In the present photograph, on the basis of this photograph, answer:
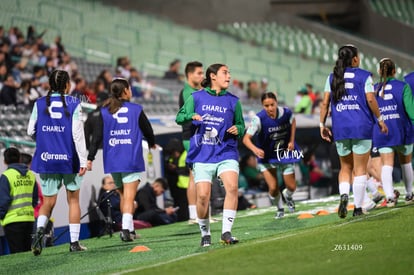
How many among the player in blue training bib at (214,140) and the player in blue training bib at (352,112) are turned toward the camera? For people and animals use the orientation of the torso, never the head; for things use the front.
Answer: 1

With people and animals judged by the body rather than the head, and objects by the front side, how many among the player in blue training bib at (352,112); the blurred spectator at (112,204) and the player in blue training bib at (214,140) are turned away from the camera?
1

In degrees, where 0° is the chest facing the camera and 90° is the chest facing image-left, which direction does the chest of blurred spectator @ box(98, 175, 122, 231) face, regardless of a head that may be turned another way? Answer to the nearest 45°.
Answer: approximately 315°

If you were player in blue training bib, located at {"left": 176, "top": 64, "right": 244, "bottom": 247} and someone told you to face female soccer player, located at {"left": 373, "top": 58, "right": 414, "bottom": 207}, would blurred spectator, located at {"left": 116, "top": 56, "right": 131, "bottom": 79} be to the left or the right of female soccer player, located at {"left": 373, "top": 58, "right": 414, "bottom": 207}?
left

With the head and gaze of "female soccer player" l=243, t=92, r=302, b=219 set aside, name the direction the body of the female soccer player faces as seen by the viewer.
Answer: toward the camera

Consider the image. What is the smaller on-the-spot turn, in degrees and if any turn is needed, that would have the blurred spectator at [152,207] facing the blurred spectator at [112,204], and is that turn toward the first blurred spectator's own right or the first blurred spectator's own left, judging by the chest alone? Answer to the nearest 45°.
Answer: approximately 135° to the first blurred spectator's own right

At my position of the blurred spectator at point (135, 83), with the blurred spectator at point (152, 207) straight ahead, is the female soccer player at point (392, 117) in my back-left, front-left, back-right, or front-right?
front-left

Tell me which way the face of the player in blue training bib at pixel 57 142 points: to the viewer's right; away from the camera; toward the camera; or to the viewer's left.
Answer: away from the camera

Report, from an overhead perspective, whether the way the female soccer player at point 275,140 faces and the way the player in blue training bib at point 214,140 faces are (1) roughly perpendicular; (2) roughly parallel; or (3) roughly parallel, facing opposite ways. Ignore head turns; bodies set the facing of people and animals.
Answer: roughly parallel

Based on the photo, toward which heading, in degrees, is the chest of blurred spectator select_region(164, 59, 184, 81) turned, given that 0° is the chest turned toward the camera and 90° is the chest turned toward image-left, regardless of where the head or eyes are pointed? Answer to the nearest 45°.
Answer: approximately 315°

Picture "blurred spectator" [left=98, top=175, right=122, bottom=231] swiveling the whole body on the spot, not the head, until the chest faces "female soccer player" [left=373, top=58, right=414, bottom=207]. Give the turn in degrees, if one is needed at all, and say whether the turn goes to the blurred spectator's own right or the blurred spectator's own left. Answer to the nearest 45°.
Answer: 0° — they already face them

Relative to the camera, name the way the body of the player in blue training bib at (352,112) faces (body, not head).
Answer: away from the camera

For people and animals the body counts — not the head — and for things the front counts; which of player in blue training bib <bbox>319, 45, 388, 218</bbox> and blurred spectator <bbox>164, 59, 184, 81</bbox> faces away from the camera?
the player in blue training bib

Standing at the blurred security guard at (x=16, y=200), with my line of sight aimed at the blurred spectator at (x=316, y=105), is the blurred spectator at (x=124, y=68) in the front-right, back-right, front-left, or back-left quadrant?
front-left

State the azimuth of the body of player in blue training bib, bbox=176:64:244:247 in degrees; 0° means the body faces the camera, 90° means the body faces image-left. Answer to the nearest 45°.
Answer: approximately 0°

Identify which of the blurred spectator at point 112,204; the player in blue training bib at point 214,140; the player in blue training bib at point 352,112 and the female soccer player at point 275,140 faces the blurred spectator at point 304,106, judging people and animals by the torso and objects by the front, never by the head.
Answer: the player in blue training bib at point 352,112
